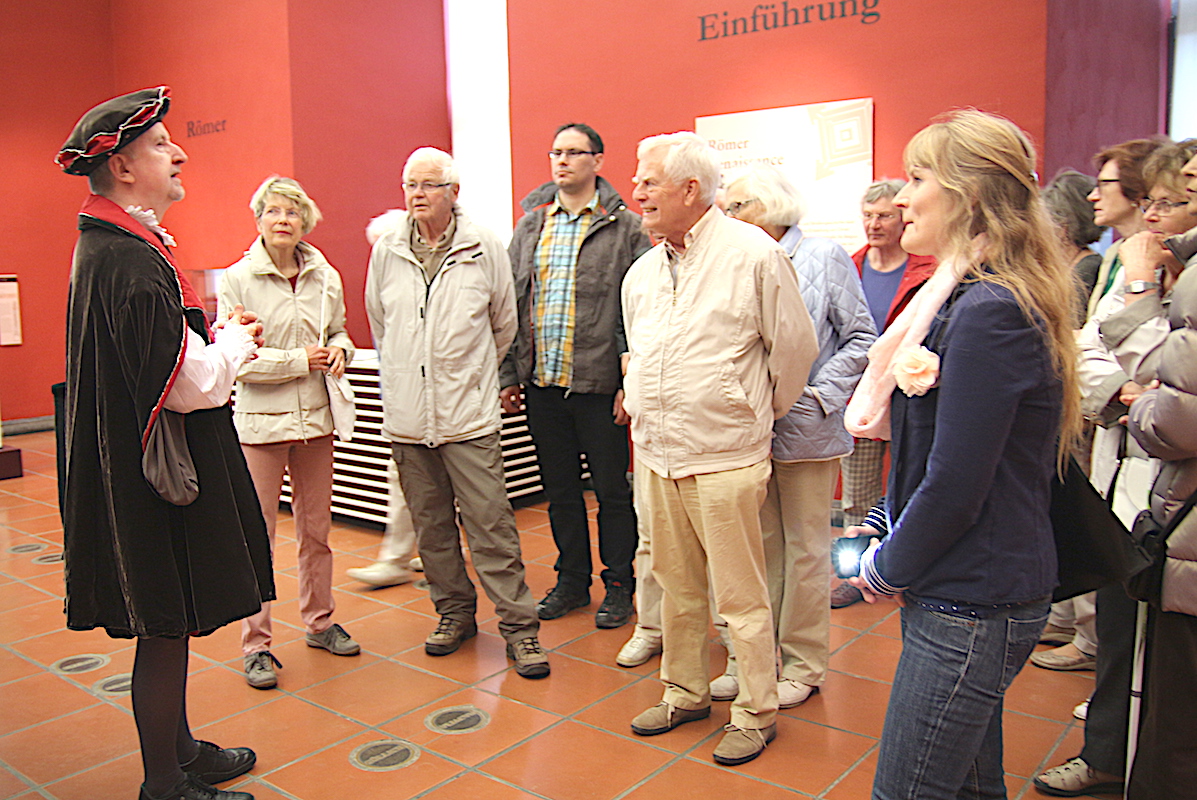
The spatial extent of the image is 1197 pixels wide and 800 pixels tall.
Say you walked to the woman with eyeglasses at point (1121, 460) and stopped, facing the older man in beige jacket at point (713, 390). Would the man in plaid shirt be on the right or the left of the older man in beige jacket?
right

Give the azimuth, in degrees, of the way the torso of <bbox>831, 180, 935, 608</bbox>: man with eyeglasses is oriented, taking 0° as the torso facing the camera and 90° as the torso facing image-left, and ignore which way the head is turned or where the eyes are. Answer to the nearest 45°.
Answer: approximately 45°

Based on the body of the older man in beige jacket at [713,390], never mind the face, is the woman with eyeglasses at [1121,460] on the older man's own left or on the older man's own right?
on the older man's own left

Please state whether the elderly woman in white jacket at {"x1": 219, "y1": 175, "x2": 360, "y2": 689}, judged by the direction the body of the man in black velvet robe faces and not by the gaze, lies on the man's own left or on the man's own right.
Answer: on the man's own left

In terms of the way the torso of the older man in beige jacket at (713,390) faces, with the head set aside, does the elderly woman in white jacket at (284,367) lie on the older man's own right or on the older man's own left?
on the older man's own right

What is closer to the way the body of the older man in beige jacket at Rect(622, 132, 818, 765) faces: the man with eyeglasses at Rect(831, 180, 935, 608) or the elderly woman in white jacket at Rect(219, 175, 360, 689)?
the elderly woman in white jacket

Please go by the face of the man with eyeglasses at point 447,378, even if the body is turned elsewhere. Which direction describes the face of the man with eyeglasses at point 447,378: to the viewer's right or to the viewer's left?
to the viewer's left

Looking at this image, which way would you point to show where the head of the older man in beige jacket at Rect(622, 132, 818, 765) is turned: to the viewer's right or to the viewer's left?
to the viewer's left

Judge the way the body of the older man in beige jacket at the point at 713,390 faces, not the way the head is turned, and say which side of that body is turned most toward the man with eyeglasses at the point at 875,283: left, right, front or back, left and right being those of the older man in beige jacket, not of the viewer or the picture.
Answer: back

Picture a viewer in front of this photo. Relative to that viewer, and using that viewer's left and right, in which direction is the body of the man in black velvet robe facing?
facing to the right of the viewer

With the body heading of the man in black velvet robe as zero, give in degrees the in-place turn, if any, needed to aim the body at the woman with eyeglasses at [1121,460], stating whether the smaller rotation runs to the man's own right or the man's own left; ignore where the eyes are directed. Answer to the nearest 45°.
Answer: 0° — they already face them

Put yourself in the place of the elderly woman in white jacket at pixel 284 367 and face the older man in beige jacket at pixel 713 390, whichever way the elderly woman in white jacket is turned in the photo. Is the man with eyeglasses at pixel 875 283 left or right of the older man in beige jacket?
left
